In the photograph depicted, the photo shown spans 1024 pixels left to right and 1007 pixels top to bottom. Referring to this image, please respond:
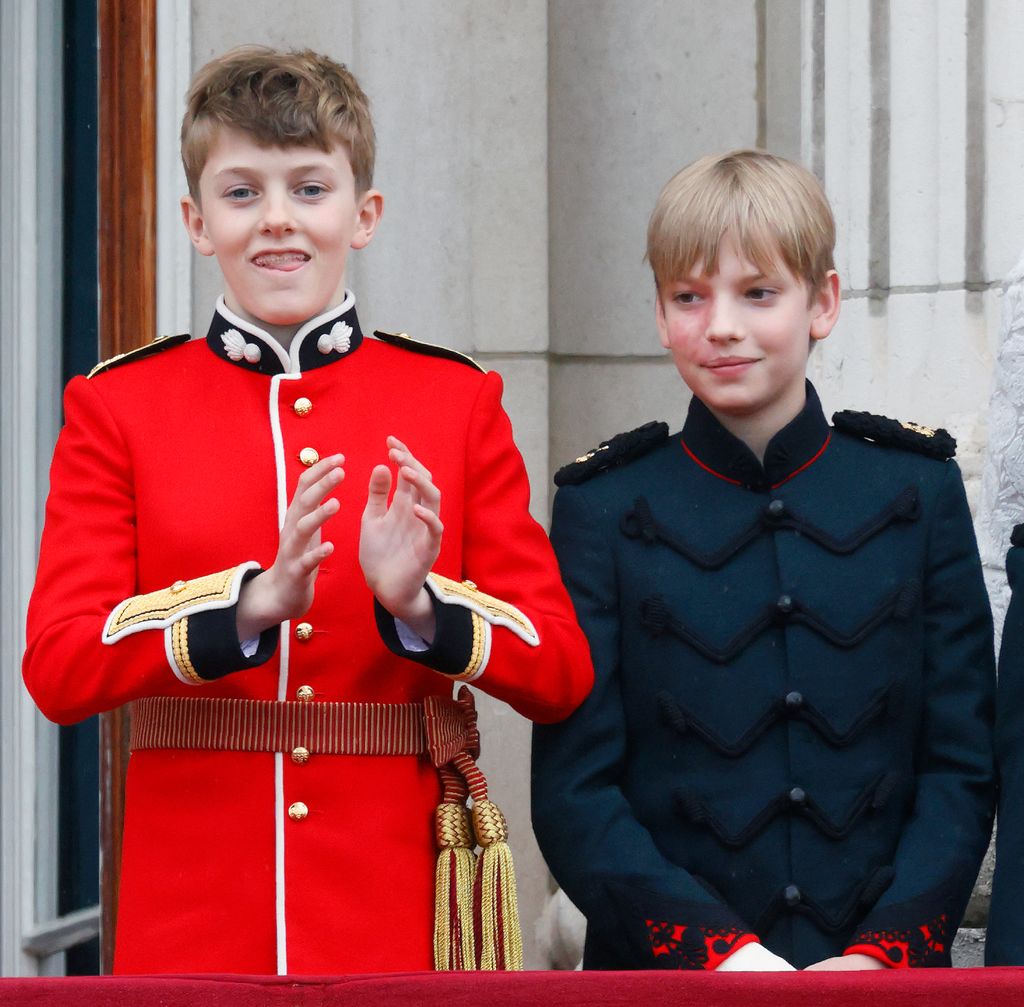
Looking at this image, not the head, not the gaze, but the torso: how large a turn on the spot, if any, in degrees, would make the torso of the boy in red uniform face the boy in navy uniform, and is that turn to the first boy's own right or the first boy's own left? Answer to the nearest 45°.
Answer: approximately 90° to the first boy's own left

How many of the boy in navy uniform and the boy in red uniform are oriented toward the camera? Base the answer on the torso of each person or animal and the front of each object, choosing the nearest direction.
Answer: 2

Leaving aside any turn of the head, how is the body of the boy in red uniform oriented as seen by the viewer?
toward the camera

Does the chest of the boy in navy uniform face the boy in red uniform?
no

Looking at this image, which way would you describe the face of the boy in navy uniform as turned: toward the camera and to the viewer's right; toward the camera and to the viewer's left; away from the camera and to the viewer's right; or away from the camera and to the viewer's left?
toward the camera and to the viewer's left

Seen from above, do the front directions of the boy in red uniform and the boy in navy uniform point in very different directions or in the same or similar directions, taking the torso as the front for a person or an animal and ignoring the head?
same or similar directions

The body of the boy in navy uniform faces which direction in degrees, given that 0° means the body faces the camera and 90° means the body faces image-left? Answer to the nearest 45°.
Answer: approximately 0°

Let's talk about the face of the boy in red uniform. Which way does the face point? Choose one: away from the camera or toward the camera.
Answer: toward the camera
